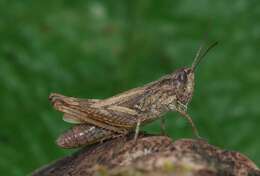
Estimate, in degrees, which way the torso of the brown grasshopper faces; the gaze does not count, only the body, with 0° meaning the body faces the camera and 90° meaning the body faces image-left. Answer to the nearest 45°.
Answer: approximately 270°
